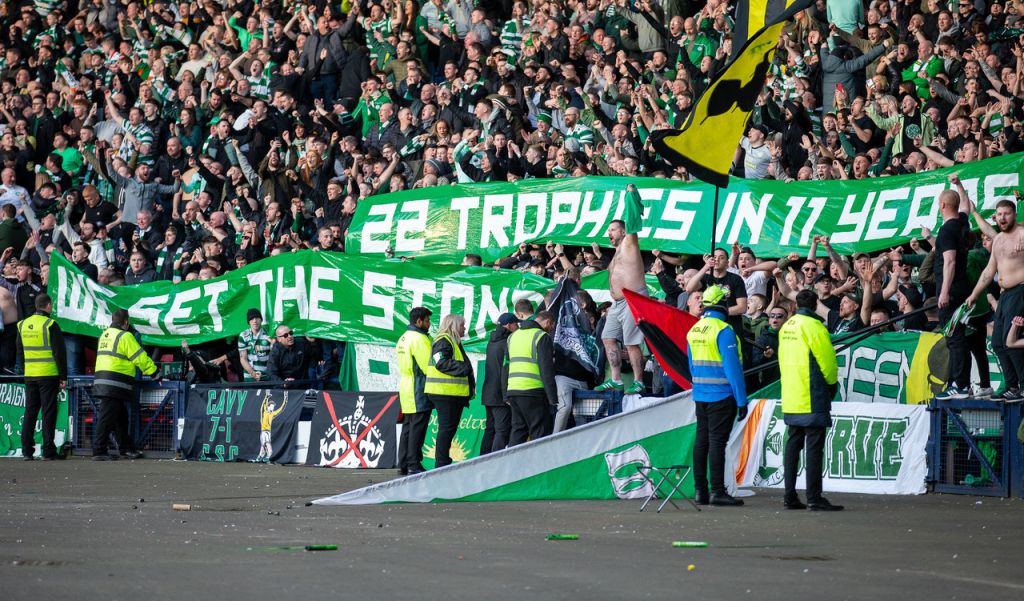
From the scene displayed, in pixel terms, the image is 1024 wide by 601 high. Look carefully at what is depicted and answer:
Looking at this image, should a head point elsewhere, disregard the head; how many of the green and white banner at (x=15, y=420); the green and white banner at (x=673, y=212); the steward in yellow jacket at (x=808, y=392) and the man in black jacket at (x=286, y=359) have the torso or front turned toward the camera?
3

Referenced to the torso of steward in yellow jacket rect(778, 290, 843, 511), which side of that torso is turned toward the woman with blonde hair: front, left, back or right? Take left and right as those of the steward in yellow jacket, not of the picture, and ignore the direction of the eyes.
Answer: left

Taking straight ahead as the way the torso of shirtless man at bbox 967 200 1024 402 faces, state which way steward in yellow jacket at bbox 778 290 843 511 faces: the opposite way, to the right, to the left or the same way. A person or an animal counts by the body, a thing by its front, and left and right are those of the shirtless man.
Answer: the opposite way

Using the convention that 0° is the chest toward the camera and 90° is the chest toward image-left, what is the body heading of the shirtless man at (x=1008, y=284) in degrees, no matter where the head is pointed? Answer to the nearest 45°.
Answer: approximately 45°

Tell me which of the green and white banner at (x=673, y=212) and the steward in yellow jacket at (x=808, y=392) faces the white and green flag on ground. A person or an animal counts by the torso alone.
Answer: the green and white banner

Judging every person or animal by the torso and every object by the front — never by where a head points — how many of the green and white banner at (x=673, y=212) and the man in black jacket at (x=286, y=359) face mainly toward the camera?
2
